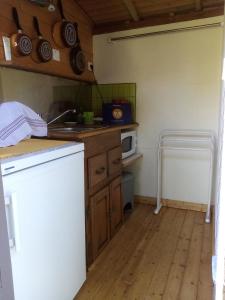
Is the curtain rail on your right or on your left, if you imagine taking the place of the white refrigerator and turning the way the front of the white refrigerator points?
on your left

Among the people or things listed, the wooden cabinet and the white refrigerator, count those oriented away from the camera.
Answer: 0

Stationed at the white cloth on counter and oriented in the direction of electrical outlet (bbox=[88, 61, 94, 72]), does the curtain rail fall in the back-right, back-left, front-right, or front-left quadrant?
front-right

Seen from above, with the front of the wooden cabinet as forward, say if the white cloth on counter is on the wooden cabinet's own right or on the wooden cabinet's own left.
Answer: on the wooden cabinet's own right

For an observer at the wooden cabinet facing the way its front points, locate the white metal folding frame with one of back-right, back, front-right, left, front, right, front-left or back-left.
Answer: left

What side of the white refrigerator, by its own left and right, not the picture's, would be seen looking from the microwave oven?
left

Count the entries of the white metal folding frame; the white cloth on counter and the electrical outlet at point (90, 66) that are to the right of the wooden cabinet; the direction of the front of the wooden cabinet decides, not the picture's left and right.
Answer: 1

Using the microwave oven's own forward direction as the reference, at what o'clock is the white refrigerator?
The white refrigerator is roughly at 2 o'clock from the microwave oven.

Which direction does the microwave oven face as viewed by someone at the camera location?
facing the viewer and to the right of the viewer

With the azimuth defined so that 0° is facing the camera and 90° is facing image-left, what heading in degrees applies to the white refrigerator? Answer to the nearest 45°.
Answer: approximately 315°

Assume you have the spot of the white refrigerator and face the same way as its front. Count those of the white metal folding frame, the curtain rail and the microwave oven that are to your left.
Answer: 3

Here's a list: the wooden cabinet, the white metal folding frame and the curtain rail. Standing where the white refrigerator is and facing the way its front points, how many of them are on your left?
3

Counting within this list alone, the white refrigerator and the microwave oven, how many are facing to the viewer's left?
0

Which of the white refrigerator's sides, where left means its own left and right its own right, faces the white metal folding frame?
left
